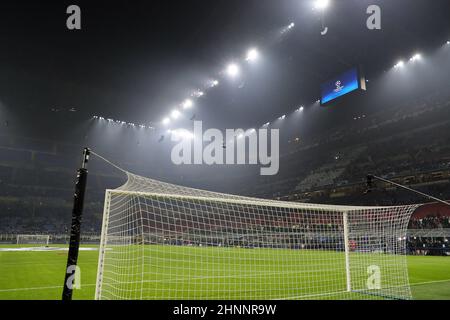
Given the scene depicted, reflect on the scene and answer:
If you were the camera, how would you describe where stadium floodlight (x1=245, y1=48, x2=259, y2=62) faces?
facing the viewer

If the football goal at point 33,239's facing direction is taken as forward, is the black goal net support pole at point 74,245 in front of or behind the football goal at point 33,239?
in front

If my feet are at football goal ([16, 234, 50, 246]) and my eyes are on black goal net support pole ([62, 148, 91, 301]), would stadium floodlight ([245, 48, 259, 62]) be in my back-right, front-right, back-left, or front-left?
front-left

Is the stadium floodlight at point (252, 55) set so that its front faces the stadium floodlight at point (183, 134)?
no

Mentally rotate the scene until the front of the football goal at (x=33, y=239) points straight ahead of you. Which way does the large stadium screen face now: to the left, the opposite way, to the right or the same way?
to the right

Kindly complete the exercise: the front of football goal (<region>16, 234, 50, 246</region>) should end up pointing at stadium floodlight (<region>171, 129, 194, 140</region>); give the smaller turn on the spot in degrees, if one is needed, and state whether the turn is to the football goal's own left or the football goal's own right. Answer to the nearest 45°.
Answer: approximately 90° to the football goal's own left

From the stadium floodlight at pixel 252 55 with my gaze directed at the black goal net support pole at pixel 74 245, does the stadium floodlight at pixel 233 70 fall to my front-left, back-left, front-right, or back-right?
back-right

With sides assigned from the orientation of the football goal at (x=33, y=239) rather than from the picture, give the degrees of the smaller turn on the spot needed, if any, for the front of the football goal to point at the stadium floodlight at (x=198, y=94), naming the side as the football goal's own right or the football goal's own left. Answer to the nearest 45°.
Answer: approximately 45° to the football goal's own left

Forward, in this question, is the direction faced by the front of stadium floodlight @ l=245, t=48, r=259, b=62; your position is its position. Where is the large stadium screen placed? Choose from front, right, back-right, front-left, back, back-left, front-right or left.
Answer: left

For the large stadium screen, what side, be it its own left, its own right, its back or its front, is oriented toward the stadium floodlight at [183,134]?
right

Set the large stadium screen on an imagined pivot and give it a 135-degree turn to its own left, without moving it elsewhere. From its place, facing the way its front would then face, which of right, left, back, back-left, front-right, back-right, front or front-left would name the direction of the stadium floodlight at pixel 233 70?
back

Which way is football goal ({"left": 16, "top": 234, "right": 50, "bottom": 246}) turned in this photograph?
toward the camera

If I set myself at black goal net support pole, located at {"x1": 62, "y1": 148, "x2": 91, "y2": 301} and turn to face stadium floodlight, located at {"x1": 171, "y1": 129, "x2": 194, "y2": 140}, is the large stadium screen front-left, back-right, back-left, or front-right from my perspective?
front-right

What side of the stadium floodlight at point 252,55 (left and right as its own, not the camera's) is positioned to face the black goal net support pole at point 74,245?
front

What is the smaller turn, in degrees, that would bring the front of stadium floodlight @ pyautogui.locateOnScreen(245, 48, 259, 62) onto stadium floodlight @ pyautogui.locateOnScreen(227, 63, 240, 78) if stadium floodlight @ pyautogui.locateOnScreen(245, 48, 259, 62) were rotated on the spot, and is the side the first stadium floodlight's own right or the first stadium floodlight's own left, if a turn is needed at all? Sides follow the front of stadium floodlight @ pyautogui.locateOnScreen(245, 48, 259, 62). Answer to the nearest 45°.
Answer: approximately 135° to the first stadium floodlight's own right

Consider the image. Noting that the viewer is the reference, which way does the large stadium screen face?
facing the viewer and to the left of the viewer
